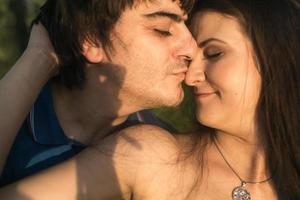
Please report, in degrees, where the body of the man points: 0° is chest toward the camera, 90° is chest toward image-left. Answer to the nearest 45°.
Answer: approximately 270°

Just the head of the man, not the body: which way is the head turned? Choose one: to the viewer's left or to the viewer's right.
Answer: to the viewer's right
